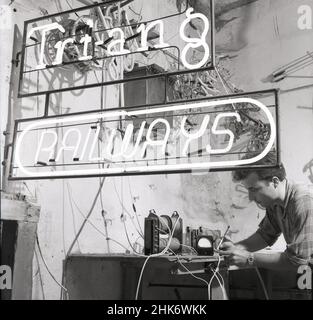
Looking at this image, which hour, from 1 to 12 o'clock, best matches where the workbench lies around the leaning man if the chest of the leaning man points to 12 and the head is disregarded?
The workbench is roughly at 11 o'clock from the leaning man.

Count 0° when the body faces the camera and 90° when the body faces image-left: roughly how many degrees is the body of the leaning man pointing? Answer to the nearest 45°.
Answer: approximately 90°

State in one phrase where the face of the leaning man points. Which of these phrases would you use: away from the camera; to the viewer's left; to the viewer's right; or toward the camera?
to the viewer's left

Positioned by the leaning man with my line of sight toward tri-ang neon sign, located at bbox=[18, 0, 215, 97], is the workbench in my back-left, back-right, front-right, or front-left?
front-right
